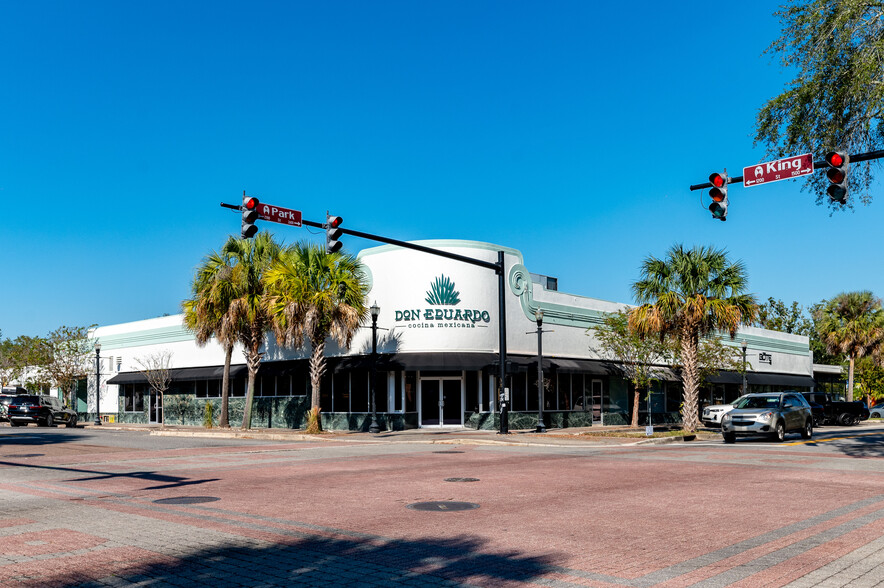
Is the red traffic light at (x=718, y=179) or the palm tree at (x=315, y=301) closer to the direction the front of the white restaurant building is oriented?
the red traffic light

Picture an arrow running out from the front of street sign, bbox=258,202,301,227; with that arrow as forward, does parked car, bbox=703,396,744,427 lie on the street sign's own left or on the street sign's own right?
on the street sign's own left

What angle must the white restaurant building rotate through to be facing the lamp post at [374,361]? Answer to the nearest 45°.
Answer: approximately 45° to its right

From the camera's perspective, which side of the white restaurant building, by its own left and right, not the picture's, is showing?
front

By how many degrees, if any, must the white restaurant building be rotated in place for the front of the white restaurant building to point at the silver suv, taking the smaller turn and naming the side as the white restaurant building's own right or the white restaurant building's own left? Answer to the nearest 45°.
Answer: approximately 45° to the white restaurant building's own left

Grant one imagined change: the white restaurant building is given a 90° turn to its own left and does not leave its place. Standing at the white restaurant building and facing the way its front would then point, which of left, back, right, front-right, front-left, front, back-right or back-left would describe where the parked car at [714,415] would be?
front

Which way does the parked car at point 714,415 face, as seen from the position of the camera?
facing the viewer and to the left of the viewer

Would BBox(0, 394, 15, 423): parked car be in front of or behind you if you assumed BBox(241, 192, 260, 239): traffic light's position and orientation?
behind

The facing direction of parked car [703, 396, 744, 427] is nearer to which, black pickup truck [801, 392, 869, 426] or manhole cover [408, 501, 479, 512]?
the manhole cover

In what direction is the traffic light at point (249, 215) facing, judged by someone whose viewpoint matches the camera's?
facing the viewer and to the right of the viewer

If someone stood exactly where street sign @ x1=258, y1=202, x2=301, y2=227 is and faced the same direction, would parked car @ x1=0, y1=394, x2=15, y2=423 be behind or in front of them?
behind

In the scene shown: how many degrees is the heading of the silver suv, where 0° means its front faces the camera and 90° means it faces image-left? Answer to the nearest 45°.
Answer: approximately 45°

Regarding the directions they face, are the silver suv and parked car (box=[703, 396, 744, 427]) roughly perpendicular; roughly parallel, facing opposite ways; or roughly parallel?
roughly parallel

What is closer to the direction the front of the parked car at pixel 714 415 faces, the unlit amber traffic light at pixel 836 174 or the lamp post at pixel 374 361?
the lamp post

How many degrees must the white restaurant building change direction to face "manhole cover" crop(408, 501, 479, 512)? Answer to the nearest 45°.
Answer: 0° — it already faces it

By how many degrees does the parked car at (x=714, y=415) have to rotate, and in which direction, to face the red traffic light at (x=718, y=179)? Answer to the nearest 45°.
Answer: approximately 45° to its left
